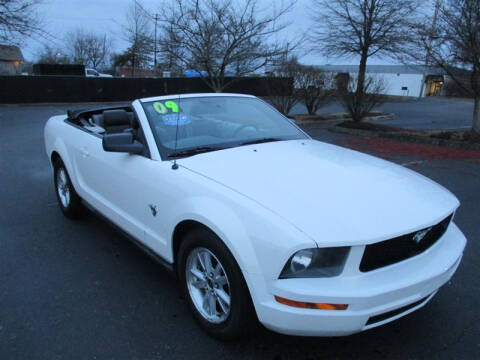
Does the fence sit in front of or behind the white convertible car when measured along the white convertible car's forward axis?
behind

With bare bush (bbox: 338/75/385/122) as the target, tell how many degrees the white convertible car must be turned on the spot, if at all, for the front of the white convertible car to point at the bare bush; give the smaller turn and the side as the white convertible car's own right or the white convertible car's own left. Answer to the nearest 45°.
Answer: approximately 135° to the white convertible car's own left

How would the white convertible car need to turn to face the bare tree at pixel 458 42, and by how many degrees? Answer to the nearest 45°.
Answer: approximately 90° to its left

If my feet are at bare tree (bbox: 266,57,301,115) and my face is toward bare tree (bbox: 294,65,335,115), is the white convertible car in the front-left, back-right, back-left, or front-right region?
back-right

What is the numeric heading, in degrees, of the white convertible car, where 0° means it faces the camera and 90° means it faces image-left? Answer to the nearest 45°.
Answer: approximately 315°

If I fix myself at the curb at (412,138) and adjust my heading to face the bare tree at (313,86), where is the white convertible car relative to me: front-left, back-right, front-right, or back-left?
back-left

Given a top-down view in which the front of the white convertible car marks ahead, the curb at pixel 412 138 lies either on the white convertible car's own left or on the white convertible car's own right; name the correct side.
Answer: on the white convertible car's own left

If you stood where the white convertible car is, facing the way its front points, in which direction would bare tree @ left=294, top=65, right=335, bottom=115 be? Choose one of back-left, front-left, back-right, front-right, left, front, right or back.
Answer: back-left
